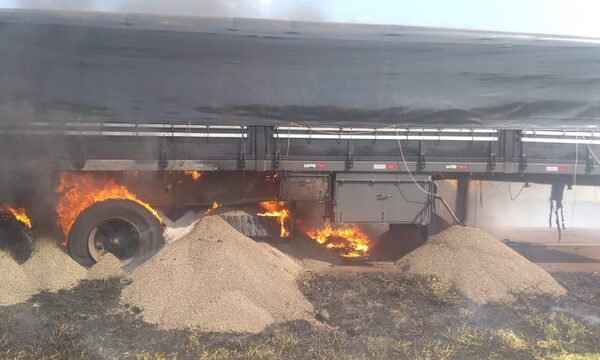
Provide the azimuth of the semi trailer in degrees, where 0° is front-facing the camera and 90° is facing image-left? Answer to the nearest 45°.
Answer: approximately 270°

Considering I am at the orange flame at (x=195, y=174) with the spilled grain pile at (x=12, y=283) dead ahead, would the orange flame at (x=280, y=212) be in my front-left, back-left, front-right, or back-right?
back-left

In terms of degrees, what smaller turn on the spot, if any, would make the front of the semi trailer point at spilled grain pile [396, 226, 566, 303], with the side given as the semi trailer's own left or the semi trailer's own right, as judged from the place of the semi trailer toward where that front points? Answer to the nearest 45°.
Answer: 0° — it already faces it

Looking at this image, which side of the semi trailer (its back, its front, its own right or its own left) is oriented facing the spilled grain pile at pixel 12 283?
back

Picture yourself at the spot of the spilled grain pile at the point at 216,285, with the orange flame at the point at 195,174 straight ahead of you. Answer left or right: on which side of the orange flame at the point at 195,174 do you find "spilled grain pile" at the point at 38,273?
left
